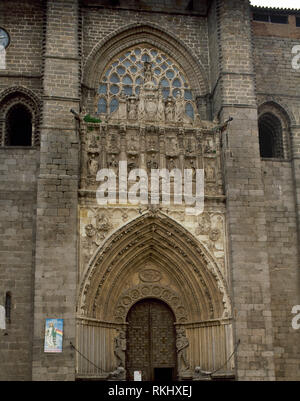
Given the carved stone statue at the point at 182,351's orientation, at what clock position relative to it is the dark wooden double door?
The dark wooden double door is roughly at 2 o'clock from the carved stone statue.

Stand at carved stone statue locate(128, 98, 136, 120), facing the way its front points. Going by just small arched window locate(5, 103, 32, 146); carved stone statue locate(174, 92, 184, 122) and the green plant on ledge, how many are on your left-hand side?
1

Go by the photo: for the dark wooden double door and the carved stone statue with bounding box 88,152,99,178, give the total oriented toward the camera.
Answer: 2

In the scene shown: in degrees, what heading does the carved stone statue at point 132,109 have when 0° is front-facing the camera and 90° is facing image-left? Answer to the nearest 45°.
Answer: approximately 0°

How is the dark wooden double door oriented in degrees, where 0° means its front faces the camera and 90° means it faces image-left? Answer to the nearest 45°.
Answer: approximately 0°

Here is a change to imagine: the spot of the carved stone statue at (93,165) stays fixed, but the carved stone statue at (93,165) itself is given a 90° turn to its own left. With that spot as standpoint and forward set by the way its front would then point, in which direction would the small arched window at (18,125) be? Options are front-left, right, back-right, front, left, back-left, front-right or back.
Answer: back-left

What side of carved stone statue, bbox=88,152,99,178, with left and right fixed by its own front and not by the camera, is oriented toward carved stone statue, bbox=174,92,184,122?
left

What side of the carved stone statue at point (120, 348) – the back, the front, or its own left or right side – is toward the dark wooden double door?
left
